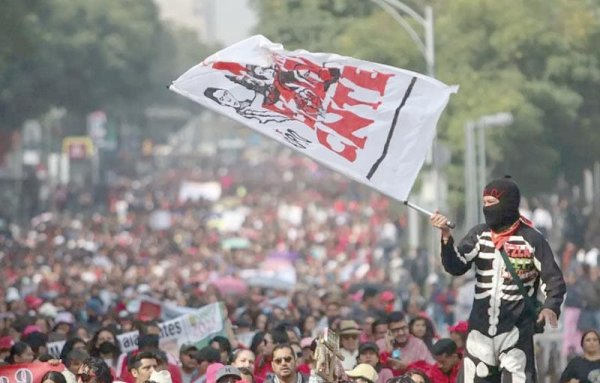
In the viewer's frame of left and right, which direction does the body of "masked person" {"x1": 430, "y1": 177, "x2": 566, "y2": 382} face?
facing the viewer and to the left of the viewer

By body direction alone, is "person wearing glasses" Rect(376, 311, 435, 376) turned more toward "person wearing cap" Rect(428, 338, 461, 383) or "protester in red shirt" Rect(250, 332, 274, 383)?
the person wearing cap

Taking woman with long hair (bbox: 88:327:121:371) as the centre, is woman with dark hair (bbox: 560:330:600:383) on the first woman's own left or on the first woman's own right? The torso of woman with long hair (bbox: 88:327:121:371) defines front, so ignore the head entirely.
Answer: on the first woman's own left

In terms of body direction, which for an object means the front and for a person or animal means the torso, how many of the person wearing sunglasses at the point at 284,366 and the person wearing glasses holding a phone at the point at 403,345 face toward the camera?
2

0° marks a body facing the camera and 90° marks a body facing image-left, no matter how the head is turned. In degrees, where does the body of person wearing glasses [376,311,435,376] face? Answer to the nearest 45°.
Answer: approximately 0°

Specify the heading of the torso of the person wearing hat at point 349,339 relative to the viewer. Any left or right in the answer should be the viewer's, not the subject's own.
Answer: facing the viewer

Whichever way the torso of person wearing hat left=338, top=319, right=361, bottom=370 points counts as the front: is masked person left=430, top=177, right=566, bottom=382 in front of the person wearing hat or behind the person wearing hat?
in front

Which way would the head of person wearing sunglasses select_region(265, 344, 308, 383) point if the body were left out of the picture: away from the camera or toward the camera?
toward the camera

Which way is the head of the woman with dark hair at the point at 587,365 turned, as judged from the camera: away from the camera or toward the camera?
toward the camera
